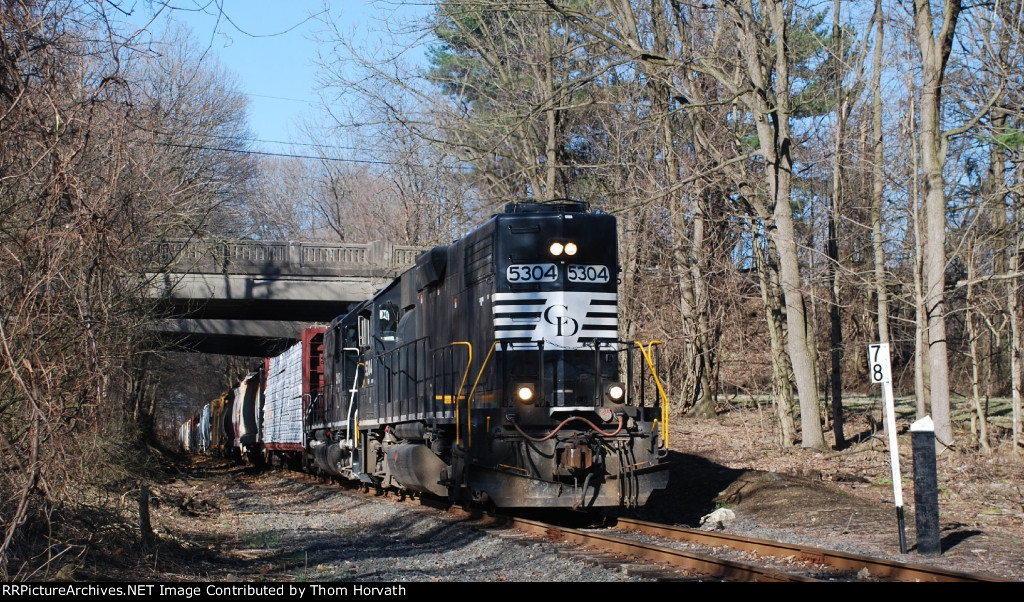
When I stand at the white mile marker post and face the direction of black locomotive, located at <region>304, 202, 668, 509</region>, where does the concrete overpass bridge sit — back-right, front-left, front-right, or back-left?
front-right

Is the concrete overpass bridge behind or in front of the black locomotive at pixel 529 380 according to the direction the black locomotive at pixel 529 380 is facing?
behind

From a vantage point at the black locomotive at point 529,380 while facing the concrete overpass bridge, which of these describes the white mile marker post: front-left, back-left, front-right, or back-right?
back-right

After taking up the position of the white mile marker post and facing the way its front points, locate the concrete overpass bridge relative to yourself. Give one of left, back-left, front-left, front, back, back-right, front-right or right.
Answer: back-right

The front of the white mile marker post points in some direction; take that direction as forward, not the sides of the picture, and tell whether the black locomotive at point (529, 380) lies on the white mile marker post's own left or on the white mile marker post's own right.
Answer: on the white mile marker post's own right

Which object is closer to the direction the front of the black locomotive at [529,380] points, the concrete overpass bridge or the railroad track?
the railroad track

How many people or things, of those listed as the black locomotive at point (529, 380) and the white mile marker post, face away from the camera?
0

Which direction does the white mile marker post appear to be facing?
toward the camera

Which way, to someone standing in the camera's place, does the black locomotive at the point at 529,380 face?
facing the viewer and to the right of the viewer
